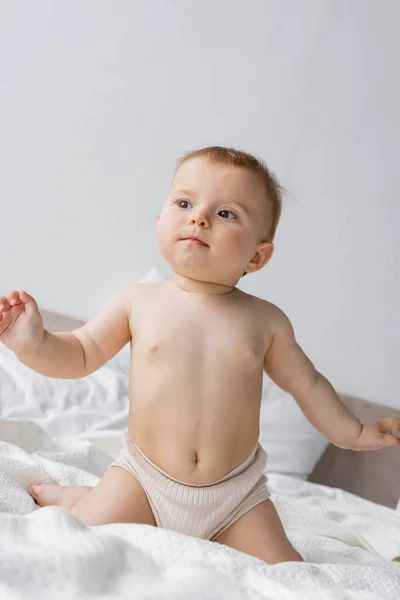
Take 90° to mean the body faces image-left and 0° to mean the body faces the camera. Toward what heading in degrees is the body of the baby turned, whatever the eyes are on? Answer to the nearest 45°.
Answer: approximately 0°

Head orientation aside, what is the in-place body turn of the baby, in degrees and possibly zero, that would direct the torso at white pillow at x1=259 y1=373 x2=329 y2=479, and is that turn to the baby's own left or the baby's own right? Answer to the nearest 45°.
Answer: approximately 180°

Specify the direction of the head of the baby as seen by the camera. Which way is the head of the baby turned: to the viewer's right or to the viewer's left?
to the viewer's left

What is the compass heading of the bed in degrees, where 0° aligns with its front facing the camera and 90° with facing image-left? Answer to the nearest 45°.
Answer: approximately 0°
